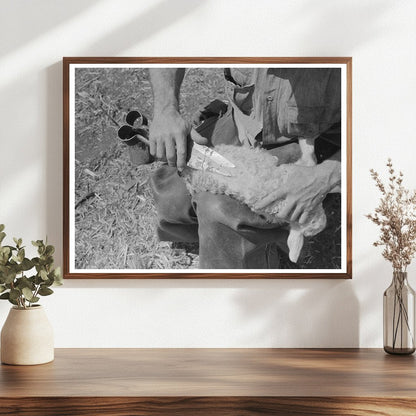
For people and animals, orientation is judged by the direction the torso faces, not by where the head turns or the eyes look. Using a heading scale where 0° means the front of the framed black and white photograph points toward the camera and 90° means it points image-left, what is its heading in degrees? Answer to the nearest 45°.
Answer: approximately 0°
